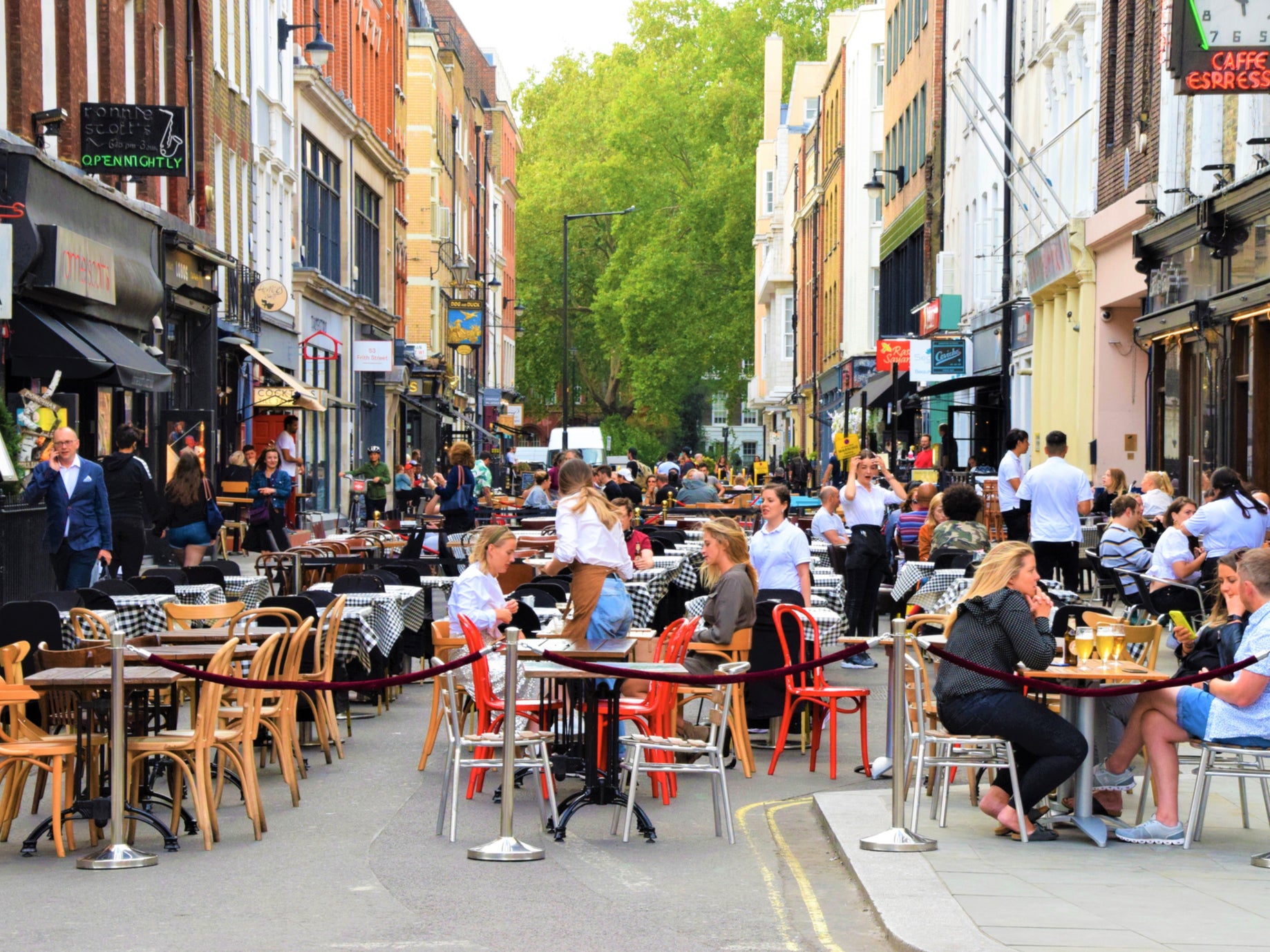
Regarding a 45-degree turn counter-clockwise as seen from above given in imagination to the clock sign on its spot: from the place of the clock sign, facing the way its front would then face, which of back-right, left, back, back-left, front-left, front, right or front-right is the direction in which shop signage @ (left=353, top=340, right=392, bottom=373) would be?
back

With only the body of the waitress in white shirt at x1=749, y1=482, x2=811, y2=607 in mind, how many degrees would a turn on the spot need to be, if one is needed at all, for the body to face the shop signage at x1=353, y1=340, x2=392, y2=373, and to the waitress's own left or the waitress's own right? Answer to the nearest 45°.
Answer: approximately 135° to the waitress's own right

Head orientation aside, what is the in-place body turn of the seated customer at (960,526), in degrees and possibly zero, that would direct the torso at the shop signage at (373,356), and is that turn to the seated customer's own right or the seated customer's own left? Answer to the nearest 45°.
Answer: approximately 45° to the seated customer's own left

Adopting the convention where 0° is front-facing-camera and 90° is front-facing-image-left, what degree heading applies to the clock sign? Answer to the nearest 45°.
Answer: approximately 0°

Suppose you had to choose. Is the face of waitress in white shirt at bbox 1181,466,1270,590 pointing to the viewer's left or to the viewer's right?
to the viewer's left

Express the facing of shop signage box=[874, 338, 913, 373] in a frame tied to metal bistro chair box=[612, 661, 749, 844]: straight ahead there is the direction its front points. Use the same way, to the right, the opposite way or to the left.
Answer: to the left

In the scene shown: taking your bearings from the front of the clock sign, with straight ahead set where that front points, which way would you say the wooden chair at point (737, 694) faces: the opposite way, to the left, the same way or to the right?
to the right

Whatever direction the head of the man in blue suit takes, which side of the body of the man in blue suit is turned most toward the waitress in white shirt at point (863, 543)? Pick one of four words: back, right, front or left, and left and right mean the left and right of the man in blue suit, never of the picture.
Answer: left

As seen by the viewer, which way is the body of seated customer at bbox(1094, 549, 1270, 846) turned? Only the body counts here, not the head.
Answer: to the viewer's left

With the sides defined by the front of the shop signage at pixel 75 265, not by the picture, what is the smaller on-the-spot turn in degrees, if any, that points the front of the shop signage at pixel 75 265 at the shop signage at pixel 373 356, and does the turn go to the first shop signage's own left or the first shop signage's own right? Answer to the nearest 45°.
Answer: approximately 135° to the first shop signage's own left
